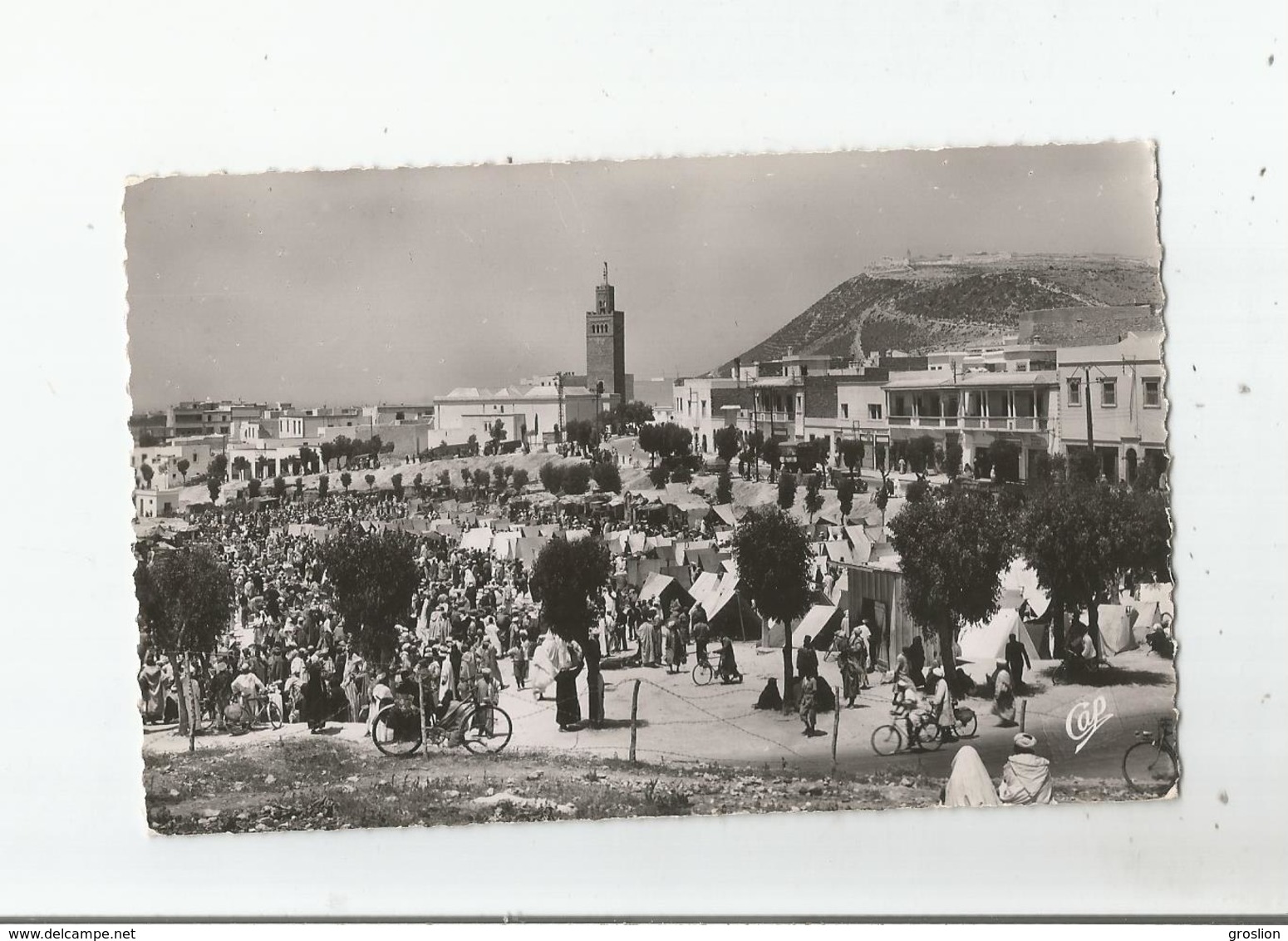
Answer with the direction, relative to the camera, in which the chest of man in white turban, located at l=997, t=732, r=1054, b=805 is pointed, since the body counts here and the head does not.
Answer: away from the camera

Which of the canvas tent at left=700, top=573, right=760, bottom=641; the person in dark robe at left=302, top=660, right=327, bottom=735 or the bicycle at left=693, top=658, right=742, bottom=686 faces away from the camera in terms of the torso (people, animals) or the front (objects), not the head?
the person in dark robe

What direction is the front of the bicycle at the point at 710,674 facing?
to the viewer's left

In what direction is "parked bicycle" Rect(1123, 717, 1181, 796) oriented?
to the viewer's left

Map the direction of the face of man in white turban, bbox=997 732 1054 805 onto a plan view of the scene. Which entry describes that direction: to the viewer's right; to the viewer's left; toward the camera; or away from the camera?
away from the camera

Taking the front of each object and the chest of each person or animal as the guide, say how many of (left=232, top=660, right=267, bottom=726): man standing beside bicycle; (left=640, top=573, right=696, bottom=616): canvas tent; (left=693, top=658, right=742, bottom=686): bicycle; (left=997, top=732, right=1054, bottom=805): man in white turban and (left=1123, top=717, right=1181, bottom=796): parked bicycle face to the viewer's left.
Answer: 2

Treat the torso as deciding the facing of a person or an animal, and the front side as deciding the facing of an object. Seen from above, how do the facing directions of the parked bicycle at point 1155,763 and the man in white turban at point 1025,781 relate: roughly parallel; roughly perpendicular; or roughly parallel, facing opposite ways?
roughly perpendicular

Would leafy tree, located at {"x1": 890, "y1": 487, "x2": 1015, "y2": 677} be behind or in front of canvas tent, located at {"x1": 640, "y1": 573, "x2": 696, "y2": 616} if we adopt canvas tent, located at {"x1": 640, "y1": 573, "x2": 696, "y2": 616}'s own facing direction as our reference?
in front
